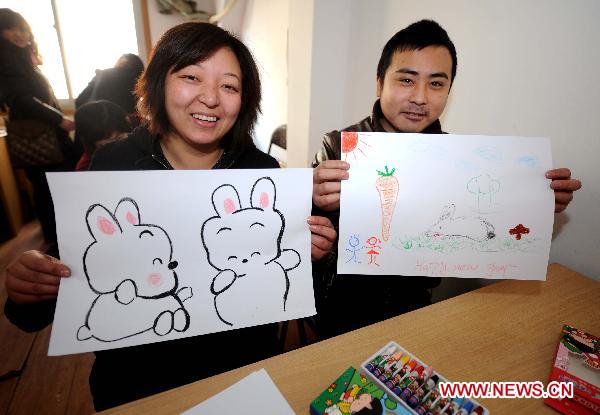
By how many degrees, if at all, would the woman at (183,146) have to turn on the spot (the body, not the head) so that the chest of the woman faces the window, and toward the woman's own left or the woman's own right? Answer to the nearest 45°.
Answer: approximately 180°

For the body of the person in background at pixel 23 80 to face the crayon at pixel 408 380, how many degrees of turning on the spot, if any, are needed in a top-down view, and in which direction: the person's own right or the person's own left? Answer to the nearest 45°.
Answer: approximately 45° to the person's own right

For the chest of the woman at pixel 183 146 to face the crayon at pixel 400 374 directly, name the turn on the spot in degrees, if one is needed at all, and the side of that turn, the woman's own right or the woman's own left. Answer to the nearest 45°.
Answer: approximately 45° to the woman's own left

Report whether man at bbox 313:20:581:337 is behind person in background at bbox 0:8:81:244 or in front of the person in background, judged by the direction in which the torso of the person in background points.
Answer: in front

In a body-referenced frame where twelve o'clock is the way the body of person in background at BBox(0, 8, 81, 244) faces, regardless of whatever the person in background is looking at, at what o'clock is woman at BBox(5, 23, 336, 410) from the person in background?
The woman is roughly at 1 o'clock from the person in background.

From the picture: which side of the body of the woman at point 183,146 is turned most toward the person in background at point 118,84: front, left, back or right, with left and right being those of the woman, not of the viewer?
back

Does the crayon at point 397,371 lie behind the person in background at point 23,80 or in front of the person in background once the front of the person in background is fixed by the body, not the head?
in front

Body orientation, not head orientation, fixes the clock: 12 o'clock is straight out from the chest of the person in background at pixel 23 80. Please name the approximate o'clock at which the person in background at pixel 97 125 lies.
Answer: the person in background at pixel 97 125 is roughly at 1 o'clock from the person in background at pixel 23 80.

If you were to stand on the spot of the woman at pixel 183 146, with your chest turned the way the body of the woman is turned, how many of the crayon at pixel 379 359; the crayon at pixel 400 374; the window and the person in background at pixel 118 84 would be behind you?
2

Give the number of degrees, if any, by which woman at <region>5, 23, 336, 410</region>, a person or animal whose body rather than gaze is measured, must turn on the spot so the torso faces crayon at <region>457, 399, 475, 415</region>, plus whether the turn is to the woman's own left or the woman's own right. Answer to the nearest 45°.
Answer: approximately 45° to the woman's own left

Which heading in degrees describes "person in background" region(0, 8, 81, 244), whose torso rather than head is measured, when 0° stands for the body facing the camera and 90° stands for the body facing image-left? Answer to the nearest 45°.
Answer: approximately 315°

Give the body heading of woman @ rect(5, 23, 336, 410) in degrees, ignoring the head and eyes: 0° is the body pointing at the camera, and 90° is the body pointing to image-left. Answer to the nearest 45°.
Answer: approximately 0°

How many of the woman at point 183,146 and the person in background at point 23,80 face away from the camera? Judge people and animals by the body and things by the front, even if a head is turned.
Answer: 0

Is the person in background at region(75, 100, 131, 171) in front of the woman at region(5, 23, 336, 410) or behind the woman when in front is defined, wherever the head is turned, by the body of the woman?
behind

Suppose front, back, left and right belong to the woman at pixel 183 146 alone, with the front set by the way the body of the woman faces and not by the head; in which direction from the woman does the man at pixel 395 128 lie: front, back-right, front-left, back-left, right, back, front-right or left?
left
